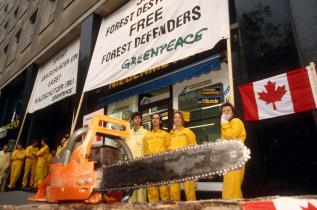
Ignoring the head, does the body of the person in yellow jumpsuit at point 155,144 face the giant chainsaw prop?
yes

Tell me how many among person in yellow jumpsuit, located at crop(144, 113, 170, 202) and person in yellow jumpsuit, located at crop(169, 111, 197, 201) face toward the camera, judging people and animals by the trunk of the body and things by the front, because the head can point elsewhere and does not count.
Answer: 2

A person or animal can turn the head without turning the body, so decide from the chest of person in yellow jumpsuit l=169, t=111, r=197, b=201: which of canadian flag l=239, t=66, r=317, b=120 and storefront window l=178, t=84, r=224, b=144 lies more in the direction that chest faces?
the canadian flag

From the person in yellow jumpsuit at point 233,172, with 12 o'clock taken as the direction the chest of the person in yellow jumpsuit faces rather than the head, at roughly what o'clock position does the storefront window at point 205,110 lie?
The storefront window is roughly at 4 o'clock from the person in yellow jumpsuit.

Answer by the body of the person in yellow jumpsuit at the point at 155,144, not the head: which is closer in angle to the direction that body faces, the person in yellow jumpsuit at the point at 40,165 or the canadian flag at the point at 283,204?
the canadian flag

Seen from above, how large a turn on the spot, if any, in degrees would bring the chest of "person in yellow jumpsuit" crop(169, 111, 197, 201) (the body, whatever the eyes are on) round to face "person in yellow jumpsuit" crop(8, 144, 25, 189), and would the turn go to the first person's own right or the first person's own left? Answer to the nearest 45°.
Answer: approximately 135° to the first person's own right

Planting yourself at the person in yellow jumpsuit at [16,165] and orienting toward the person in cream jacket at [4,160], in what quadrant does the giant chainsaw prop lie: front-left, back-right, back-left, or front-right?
back-left

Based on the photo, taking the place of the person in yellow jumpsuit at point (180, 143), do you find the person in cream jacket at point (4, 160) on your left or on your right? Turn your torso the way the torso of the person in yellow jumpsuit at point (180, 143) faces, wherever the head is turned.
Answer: on your right

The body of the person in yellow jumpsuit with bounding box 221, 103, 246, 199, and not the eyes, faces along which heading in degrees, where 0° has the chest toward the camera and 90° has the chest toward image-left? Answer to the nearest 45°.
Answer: approximately 45°

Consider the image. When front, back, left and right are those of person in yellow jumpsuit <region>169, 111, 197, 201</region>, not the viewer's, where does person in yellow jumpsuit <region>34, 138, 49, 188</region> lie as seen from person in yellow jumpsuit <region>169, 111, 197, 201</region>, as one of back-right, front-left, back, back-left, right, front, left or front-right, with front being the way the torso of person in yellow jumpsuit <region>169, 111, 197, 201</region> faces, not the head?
back-right
